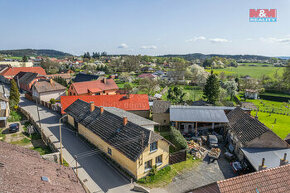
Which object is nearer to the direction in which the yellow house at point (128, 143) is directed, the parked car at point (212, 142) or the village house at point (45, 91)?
the parked car

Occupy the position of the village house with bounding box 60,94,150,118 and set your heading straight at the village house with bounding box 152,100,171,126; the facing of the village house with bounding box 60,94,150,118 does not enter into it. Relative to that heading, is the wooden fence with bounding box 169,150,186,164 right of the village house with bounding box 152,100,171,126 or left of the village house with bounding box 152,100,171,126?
right

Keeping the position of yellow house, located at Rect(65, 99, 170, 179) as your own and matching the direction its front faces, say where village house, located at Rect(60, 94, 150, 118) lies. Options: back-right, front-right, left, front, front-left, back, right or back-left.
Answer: back-left

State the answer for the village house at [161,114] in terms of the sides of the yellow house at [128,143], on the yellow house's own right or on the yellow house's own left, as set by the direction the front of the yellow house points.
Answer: on the yellow house's own left

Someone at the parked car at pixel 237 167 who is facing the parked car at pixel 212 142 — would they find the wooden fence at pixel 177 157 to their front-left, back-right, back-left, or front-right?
front-left

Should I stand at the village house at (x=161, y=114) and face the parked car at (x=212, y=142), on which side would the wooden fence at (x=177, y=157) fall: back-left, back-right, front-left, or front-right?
front-right

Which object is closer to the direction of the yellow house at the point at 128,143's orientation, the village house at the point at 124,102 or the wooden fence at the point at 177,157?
the wooden fence

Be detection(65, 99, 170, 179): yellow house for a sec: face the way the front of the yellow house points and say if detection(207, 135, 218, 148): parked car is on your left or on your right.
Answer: on your left

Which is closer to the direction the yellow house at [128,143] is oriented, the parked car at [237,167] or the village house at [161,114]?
the parked car

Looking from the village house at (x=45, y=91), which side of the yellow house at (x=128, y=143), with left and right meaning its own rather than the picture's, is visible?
back

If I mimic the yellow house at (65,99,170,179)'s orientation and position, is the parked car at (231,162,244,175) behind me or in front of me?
in front
